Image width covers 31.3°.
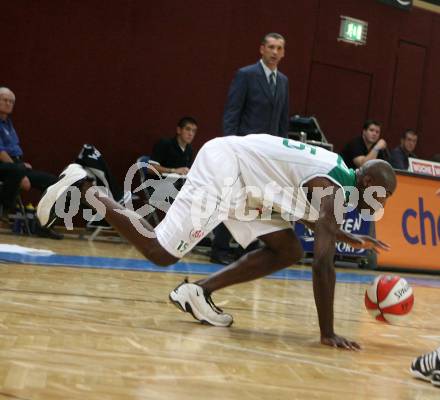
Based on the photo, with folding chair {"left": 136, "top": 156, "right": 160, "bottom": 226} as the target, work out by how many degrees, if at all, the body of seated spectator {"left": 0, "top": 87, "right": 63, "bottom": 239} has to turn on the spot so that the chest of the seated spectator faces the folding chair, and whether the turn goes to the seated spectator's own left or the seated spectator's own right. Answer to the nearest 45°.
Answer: approximately 45° to the seated spectator's own left

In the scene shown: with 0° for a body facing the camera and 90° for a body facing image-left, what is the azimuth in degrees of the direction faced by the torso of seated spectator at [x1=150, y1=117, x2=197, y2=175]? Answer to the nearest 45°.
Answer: approximately 315°

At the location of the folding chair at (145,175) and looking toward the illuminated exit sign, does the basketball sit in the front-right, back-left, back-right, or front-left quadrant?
back-right

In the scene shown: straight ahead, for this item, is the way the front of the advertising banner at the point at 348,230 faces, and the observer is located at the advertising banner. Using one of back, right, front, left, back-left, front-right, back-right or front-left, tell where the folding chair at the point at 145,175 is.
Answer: right

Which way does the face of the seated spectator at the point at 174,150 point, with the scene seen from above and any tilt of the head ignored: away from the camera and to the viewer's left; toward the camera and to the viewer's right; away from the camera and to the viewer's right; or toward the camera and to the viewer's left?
toward the camera and to the viewer's right

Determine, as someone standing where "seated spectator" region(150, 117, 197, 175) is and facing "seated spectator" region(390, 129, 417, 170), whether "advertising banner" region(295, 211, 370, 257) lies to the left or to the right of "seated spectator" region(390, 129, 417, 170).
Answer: right

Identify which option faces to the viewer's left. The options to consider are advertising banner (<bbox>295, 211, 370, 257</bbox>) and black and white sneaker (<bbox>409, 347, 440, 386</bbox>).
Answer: the black and white sneaker

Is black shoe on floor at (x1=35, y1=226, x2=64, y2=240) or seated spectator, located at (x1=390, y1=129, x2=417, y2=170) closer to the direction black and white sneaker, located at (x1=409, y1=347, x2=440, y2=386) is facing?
the black shoe on floor

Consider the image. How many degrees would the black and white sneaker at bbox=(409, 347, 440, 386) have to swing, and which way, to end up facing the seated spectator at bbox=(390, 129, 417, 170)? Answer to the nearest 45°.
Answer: approximately 90° to its right
